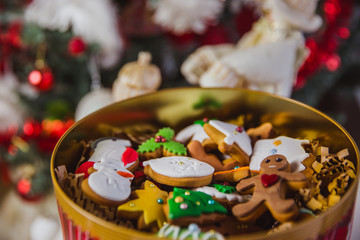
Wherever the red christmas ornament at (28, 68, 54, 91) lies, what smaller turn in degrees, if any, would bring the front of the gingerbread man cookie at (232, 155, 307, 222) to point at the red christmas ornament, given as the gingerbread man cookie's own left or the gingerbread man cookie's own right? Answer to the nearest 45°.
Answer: approximately 135° to the gingerbread man cookie's own right

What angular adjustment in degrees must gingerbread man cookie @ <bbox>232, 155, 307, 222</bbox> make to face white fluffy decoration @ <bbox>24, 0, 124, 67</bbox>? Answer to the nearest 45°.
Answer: approximately 135° to its right

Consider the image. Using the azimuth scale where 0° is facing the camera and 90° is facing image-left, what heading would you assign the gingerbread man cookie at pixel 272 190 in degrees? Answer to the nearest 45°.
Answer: approximately 0°
